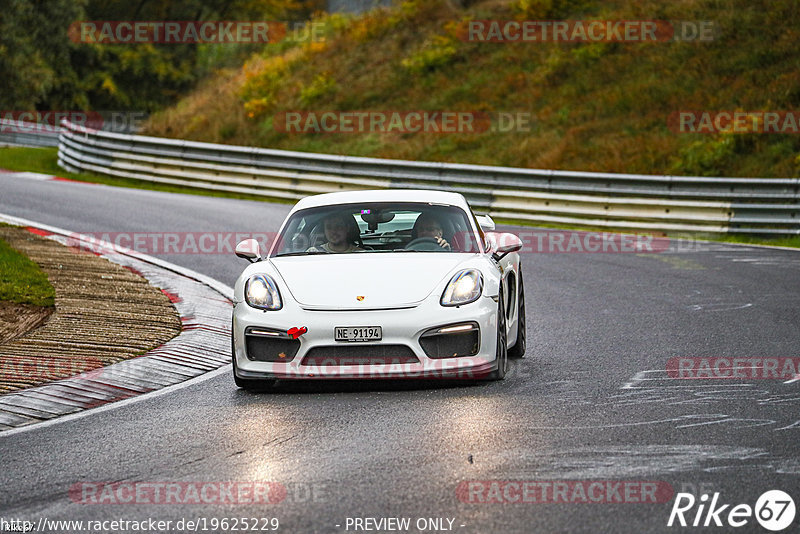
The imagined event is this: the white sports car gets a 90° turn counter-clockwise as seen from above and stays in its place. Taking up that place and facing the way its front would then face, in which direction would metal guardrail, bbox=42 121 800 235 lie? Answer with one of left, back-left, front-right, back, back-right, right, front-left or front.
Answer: left

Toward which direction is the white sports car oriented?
toward the camera

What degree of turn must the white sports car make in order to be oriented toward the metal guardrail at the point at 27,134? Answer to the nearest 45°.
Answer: approximately 180°
